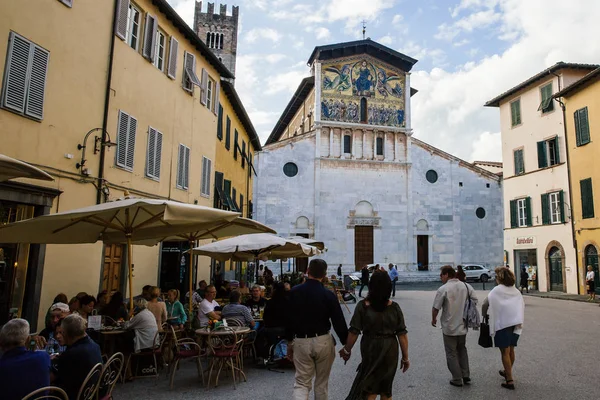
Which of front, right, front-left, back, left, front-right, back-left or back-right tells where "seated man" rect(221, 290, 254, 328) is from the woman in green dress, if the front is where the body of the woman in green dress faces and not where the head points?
front-left

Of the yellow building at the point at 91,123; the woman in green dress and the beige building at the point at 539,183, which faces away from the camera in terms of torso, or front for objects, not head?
the woman in green dress

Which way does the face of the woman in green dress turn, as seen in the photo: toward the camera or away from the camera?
away from the camera

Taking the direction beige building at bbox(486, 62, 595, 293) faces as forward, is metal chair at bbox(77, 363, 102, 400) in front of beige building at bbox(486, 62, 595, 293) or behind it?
in front

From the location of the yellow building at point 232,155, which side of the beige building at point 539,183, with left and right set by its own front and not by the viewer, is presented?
front

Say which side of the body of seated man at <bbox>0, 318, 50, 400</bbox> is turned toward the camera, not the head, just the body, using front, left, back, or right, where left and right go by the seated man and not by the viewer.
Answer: back

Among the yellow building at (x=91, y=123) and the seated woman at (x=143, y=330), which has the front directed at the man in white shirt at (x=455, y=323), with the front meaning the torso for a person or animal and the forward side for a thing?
the yellow building

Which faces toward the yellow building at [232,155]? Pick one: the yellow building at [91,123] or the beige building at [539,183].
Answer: the beige building

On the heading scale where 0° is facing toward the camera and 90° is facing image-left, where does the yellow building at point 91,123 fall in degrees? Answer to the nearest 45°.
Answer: approximately 315°

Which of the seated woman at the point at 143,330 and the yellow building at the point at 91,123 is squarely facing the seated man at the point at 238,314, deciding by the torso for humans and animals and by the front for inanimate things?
the yellow building

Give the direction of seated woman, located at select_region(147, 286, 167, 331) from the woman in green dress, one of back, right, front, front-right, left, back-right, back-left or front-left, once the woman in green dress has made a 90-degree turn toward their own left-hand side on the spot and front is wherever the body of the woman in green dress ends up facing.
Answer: front-right

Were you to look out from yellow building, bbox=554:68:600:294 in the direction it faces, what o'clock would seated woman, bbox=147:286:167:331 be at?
The seated woman is roughly at 11 o'clock from the yellow building.

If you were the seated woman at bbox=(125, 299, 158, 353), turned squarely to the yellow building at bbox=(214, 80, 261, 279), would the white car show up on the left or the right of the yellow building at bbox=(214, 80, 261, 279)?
right

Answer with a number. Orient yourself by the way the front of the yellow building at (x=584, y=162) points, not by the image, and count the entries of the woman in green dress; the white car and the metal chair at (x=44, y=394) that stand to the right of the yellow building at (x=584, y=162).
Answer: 1

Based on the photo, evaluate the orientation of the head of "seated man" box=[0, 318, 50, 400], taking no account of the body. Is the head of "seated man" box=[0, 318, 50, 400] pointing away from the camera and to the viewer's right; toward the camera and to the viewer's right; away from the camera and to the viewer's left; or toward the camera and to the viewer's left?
away from the camera and to the viewer's right

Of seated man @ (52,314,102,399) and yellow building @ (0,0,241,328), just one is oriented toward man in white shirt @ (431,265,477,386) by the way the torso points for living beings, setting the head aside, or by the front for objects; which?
the yellow building

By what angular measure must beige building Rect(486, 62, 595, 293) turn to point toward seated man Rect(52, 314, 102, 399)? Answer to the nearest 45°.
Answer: approximately 45° to its left
